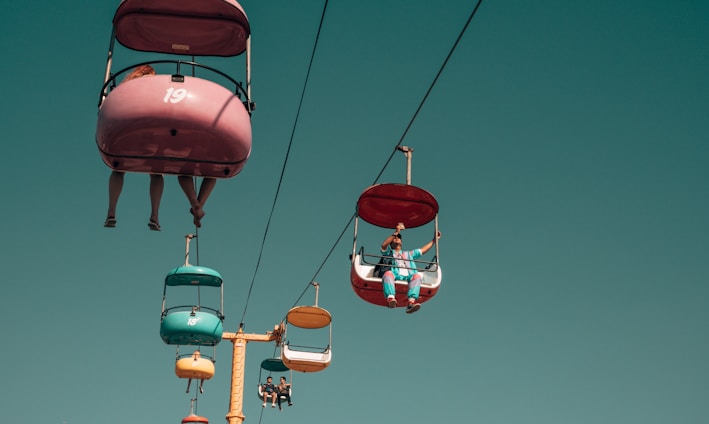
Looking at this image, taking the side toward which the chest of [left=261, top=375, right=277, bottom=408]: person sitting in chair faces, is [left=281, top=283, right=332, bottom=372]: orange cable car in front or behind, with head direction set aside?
in front

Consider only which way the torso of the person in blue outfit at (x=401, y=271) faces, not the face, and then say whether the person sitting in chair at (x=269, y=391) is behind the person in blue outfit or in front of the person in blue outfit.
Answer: behind

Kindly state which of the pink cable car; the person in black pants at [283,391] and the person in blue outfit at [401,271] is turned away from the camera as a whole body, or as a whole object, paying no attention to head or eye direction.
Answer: the pink cable car

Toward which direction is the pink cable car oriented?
away from the camera

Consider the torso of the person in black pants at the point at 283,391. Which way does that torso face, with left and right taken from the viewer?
facing the viewer

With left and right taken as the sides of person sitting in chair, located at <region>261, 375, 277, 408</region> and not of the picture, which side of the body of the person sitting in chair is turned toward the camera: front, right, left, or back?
front

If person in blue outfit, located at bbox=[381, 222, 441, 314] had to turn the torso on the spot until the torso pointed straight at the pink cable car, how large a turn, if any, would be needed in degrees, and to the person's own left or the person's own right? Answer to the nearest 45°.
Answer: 0° — they already face it

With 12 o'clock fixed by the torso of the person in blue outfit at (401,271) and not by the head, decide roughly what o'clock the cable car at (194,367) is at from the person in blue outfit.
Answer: The cable car is roughly at 5 o'clock from the person in blue outfit.

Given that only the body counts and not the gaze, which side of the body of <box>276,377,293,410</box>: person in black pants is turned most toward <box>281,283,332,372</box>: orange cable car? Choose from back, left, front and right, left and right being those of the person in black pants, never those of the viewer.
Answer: front

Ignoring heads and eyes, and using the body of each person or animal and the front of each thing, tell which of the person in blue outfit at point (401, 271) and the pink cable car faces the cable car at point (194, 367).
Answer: the pink cable car

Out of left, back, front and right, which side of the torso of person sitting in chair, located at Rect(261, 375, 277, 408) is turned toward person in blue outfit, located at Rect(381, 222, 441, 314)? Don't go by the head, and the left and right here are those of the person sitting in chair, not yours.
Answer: front

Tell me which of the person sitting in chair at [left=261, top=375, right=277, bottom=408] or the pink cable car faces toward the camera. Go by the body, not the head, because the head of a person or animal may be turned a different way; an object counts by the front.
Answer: the person sitting in chair

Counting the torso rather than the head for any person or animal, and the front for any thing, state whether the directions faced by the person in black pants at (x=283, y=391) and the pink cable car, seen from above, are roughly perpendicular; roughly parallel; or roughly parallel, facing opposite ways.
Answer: roughly parallel, facing opposite ways

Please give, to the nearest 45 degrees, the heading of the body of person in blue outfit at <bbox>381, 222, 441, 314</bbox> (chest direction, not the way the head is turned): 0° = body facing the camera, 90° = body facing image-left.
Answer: approximately 0°
